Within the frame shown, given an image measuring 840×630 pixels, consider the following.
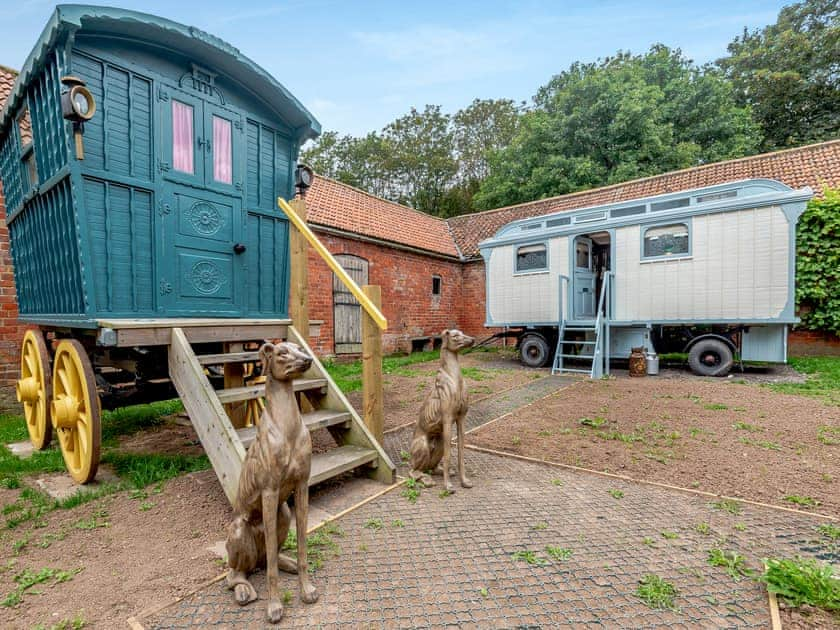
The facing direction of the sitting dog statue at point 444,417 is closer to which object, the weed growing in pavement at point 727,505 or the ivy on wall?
the weed growing in pavement

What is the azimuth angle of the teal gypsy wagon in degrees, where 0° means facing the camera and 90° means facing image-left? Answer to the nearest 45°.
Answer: approximately 315°

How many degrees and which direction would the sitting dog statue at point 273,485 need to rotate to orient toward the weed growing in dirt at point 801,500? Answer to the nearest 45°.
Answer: approximately 45° to its left

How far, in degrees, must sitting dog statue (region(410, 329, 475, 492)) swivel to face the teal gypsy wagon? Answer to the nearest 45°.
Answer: approximately 135° to its right

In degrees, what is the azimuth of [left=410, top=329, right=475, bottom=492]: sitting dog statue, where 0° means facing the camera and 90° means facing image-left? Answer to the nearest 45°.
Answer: approximately 315°

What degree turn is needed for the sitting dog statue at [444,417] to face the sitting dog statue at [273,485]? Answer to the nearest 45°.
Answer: approximately 90° to its right

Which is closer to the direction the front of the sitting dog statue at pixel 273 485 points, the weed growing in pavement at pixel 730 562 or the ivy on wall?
the weed growing in pavement

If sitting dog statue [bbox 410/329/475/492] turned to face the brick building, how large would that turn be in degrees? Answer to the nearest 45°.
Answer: approximately 135° to its left
